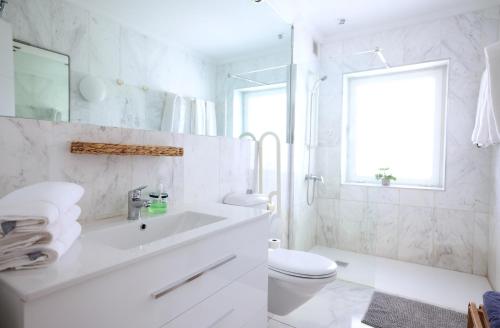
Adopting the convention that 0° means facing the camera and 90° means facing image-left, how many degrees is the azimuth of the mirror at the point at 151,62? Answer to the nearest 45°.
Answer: approximately 315°

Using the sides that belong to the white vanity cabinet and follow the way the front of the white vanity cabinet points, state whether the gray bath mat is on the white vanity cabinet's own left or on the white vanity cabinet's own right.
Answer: on the white vanity cabinet's own left

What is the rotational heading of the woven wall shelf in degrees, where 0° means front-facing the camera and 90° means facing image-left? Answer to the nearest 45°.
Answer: approximately 315°

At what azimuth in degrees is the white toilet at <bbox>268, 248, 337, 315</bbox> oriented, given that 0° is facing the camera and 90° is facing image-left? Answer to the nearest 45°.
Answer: approximately 315°
